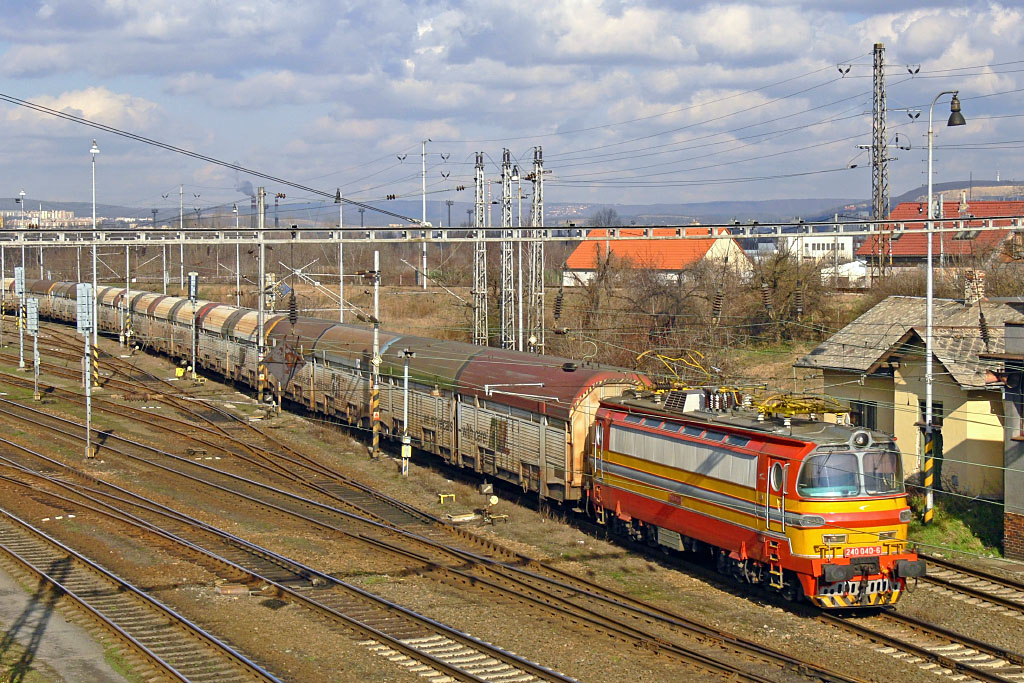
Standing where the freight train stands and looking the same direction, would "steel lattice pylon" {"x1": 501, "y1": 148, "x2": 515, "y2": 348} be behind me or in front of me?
behind

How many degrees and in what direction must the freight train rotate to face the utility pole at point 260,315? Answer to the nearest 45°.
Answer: approximately 180°

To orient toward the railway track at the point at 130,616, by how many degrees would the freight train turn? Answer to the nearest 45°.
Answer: approximately 135° to its right

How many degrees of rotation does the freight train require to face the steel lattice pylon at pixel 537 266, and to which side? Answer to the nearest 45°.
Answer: approximately 135° to its left

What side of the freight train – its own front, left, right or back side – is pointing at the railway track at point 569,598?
right

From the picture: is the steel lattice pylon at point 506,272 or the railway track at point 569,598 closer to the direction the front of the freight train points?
the railway track

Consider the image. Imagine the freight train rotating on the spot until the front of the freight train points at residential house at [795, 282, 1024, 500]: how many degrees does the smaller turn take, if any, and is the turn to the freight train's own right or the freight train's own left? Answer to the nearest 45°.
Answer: approximately 90° to the freight train's own left

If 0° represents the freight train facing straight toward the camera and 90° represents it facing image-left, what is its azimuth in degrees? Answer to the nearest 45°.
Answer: approximately 315°
